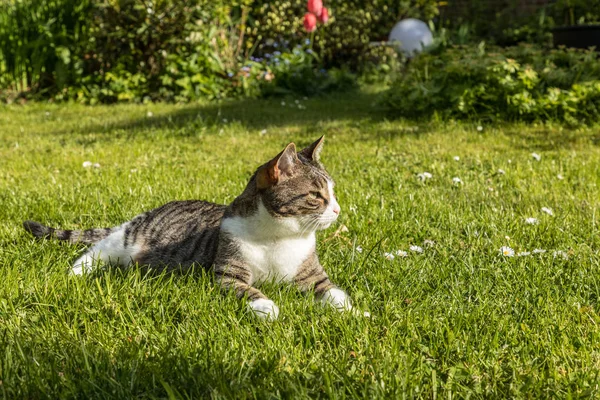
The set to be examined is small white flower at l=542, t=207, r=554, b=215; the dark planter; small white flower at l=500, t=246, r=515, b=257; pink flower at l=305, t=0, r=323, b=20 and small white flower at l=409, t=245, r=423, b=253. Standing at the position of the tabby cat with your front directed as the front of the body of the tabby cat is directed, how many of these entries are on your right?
0

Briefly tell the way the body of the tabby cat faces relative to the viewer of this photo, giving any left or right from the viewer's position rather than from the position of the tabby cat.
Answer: facing the viewer and to the right of the viewer

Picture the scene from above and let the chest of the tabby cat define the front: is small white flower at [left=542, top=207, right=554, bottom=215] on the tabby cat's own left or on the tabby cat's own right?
on the tabby cat's own left

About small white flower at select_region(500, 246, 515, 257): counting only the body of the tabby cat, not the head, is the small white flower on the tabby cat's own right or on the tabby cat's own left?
on the tabby cat's own left

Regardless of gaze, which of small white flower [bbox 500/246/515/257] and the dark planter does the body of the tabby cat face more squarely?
the small white flower

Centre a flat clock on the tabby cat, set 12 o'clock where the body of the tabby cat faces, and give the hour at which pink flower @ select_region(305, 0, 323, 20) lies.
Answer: The pink flower is roughly at 8 o'clock from the tabby cat.

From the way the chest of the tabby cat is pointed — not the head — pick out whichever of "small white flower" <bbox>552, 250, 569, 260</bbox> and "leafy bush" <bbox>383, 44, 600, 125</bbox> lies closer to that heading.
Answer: the small white flower

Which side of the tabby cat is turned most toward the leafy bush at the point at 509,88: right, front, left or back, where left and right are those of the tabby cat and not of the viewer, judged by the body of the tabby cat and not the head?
left

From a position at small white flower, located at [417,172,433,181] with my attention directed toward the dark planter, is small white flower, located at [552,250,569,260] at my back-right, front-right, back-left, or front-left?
back-right

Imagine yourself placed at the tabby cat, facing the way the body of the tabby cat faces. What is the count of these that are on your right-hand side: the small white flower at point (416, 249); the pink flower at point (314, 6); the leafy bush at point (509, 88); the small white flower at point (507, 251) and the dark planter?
0

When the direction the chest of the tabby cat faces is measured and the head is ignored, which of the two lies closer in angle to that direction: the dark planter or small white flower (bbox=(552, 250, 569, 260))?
the small white flower

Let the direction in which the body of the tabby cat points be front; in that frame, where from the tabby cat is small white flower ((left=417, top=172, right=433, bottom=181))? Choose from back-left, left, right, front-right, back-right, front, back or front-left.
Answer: left

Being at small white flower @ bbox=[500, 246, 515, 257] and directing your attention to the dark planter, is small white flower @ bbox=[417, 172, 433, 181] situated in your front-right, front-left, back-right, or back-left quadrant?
front-left

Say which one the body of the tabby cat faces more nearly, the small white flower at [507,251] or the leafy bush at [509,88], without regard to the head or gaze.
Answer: the small white flower

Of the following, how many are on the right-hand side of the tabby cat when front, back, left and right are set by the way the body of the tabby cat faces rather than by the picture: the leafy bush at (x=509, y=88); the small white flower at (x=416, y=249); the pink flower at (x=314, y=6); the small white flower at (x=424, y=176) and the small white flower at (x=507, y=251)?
0

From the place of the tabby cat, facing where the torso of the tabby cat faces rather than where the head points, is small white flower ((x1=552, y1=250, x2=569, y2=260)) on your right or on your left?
on your left
